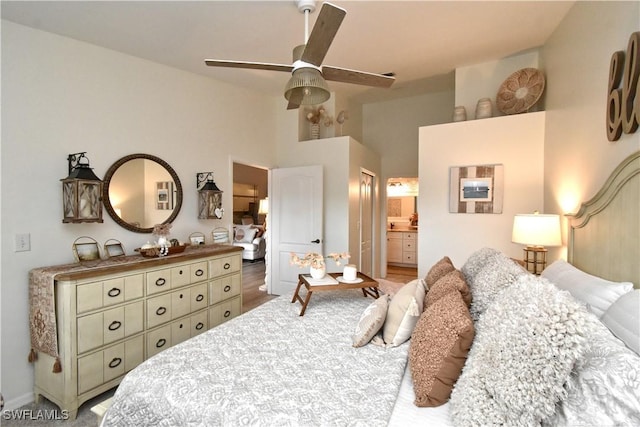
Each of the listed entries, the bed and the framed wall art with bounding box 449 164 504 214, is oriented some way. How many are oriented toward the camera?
1

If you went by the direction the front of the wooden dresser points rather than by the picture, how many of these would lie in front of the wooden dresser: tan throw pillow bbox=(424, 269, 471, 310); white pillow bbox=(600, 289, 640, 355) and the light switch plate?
2

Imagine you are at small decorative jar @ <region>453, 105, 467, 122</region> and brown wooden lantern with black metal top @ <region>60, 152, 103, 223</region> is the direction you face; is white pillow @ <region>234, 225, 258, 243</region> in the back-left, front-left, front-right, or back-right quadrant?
front-right

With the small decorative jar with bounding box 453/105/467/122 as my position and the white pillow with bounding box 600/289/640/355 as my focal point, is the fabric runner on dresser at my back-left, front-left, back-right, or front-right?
front-right

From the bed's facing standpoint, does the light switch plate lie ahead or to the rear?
ahead

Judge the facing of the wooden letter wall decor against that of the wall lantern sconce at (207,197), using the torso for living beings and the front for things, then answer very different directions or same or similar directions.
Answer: very different directions

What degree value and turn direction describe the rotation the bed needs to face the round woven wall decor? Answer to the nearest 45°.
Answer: approximately 135° to its right

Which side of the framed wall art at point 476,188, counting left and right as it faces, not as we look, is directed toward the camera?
front

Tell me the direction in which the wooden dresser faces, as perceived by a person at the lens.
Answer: facing the viewer and to the right of the viewer

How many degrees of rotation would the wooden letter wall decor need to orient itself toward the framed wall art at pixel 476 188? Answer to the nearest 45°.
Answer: approximately 90° to its right

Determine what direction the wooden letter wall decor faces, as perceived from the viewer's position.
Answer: facing the viewer and to the left of the viewer

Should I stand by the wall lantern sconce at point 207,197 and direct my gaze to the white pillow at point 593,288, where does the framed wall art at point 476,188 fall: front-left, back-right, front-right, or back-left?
front-left

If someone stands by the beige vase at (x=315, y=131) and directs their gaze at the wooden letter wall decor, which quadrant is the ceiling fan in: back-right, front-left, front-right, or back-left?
front-right

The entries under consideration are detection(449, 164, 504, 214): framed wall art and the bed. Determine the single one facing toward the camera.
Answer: the framed wall art

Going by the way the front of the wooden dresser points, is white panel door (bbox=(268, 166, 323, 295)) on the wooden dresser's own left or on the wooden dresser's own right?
on the wooden dresser's own left

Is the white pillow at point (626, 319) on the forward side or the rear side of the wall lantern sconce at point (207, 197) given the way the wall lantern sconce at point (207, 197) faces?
on the forward side

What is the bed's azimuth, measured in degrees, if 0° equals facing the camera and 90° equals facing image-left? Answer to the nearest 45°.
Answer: approximately 90°

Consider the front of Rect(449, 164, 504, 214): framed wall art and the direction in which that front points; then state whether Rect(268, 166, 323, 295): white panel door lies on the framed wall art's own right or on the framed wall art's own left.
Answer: on the framed wall art's own right
